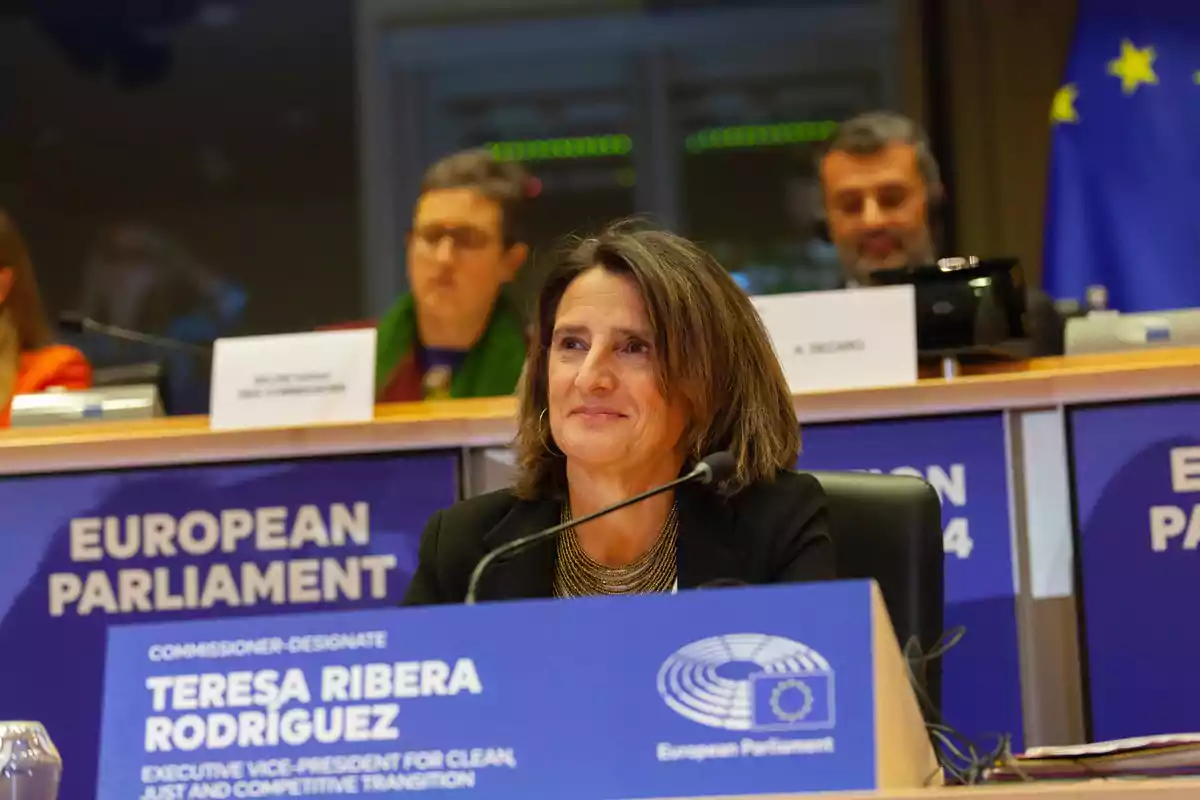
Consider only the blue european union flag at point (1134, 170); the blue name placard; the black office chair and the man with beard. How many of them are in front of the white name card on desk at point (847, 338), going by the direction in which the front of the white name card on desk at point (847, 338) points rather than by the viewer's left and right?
2

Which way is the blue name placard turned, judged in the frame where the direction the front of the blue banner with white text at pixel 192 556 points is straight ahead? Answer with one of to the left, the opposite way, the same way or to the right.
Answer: the same way

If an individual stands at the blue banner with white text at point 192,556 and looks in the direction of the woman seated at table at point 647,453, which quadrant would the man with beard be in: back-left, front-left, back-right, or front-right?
front-left

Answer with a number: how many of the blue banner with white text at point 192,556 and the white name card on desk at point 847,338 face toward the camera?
2

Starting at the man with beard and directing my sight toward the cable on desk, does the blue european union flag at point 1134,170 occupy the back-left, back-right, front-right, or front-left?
back-left

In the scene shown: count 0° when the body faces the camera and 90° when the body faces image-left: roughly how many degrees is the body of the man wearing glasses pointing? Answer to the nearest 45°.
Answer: approximately 45°

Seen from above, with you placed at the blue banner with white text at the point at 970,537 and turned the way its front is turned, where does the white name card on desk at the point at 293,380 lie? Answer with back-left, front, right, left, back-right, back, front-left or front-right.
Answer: right

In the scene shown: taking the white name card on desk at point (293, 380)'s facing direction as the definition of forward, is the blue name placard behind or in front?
in front

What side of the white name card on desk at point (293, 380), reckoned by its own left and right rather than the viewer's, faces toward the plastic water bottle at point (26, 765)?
front

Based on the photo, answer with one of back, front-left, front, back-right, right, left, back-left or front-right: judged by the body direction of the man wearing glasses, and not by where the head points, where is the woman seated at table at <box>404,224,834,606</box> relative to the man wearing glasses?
front-left

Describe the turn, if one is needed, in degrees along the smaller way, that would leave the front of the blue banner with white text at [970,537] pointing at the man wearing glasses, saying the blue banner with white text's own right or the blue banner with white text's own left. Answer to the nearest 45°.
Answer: approximately 135° to the blue banner with white text's own right

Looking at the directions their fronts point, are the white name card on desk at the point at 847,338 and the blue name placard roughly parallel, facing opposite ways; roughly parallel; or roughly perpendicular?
roughly parallel

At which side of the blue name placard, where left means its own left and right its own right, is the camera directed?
front

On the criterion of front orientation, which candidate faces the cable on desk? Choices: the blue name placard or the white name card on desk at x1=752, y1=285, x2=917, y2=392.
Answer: the white name card on desk

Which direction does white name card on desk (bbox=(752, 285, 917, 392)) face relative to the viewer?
toward the camera

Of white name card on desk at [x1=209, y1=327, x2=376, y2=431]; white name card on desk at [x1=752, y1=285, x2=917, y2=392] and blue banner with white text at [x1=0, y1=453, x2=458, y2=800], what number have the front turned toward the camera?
3
